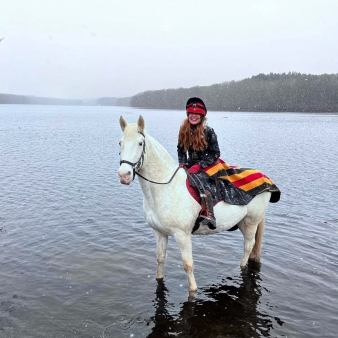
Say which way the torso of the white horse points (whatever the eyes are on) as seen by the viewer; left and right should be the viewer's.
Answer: facing the viewer and to the left of the viewer

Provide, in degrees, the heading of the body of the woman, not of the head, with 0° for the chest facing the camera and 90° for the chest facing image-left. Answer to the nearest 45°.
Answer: approximately 45°

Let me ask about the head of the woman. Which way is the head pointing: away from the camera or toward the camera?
toward the camera
